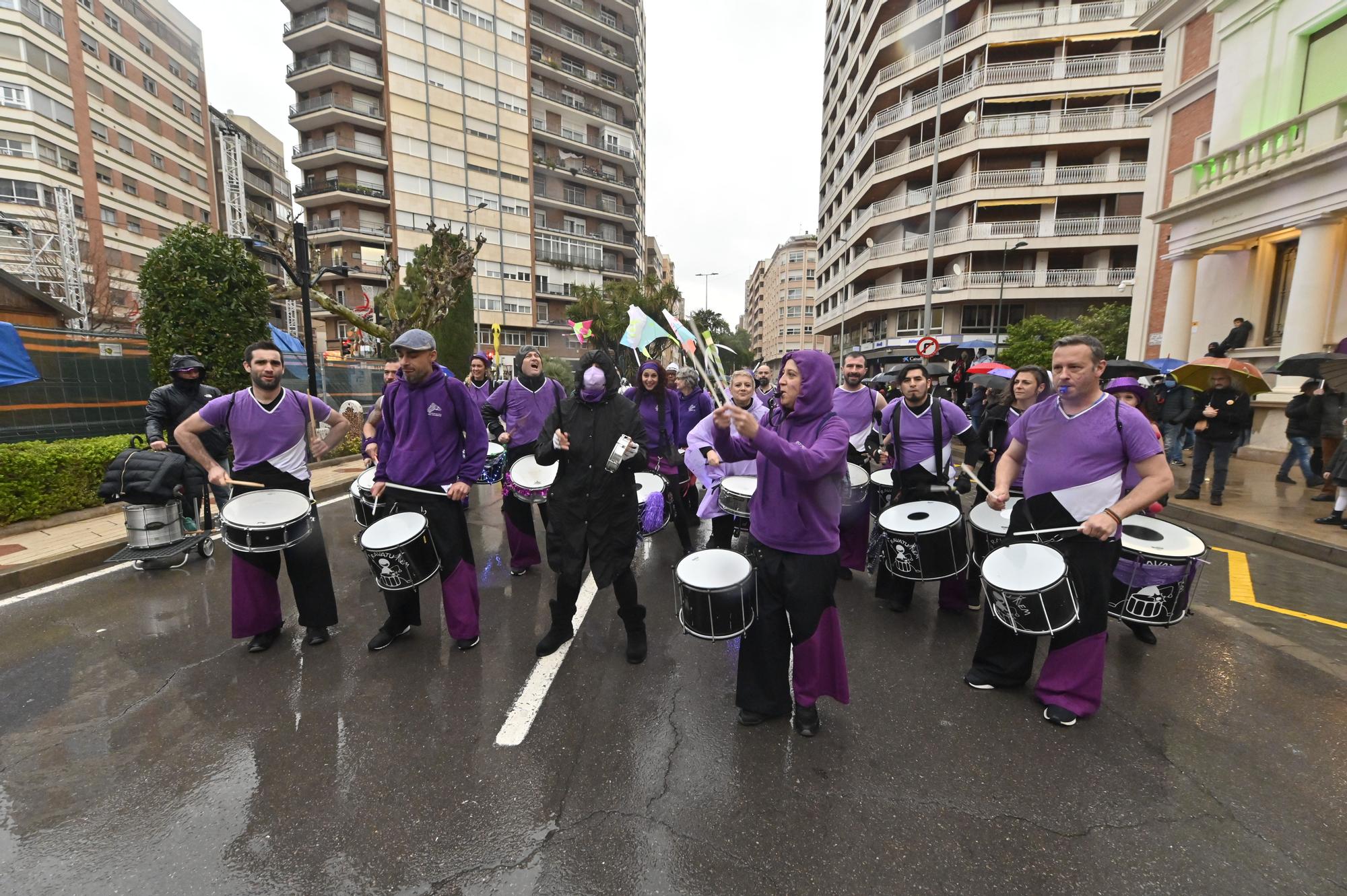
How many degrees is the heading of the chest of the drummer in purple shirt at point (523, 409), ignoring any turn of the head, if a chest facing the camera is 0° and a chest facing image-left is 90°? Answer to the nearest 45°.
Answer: approximately 0°

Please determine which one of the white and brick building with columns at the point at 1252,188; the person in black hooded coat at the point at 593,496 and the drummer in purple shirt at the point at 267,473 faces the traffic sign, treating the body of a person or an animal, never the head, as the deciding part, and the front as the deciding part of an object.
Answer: the white and brick building with columns

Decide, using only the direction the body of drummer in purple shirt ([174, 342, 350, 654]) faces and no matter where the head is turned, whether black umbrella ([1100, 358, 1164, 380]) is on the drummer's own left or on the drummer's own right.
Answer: on the drummer's own left

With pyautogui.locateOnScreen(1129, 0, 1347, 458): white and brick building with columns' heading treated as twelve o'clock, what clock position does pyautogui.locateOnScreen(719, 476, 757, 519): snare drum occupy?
The snare drum is roughly at 11 o'clock from the white and brick building with columns.

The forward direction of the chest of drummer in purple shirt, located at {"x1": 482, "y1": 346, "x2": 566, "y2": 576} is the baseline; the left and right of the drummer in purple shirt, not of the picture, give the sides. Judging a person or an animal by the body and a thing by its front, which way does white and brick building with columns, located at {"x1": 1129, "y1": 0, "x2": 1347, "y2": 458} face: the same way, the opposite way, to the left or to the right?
to the right

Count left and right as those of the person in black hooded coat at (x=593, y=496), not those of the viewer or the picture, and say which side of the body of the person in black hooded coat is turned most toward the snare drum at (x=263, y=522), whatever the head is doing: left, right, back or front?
right

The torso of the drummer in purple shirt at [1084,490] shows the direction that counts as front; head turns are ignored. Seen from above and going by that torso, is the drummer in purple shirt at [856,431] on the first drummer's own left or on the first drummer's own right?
on the first drummer's own right

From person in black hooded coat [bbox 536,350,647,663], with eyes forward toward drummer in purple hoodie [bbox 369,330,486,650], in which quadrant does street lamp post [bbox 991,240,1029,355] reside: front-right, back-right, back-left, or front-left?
back-right

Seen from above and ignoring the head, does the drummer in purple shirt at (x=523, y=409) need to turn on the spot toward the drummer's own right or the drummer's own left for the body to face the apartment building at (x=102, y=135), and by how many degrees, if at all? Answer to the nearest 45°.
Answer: approximately 135° to the drummer's own right

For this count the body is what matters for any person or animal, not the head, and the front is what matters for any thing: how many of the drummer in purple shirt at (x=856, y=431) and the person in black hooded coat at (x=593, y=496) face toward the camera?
2
